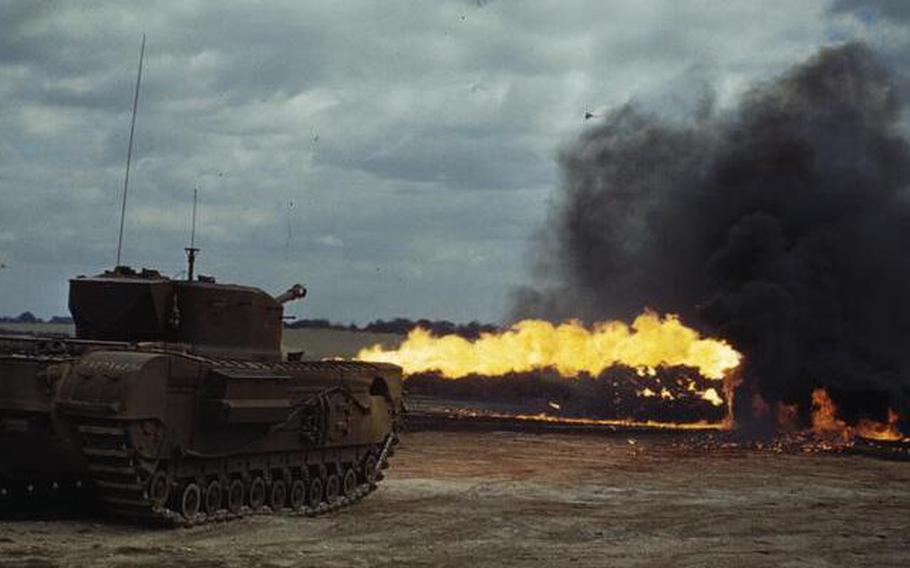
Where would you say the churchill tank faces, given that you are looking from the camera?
facing away from the viewer and to the right of the viewer

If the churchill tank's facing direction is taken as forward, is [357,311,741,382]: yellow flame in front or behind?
in front

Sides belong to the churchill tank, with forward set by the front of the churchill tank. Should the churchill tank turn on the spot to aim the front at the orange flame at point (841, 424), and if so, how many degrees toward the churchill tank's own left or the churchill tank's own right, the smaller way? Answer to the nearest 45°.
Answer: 0° — it already faces it
